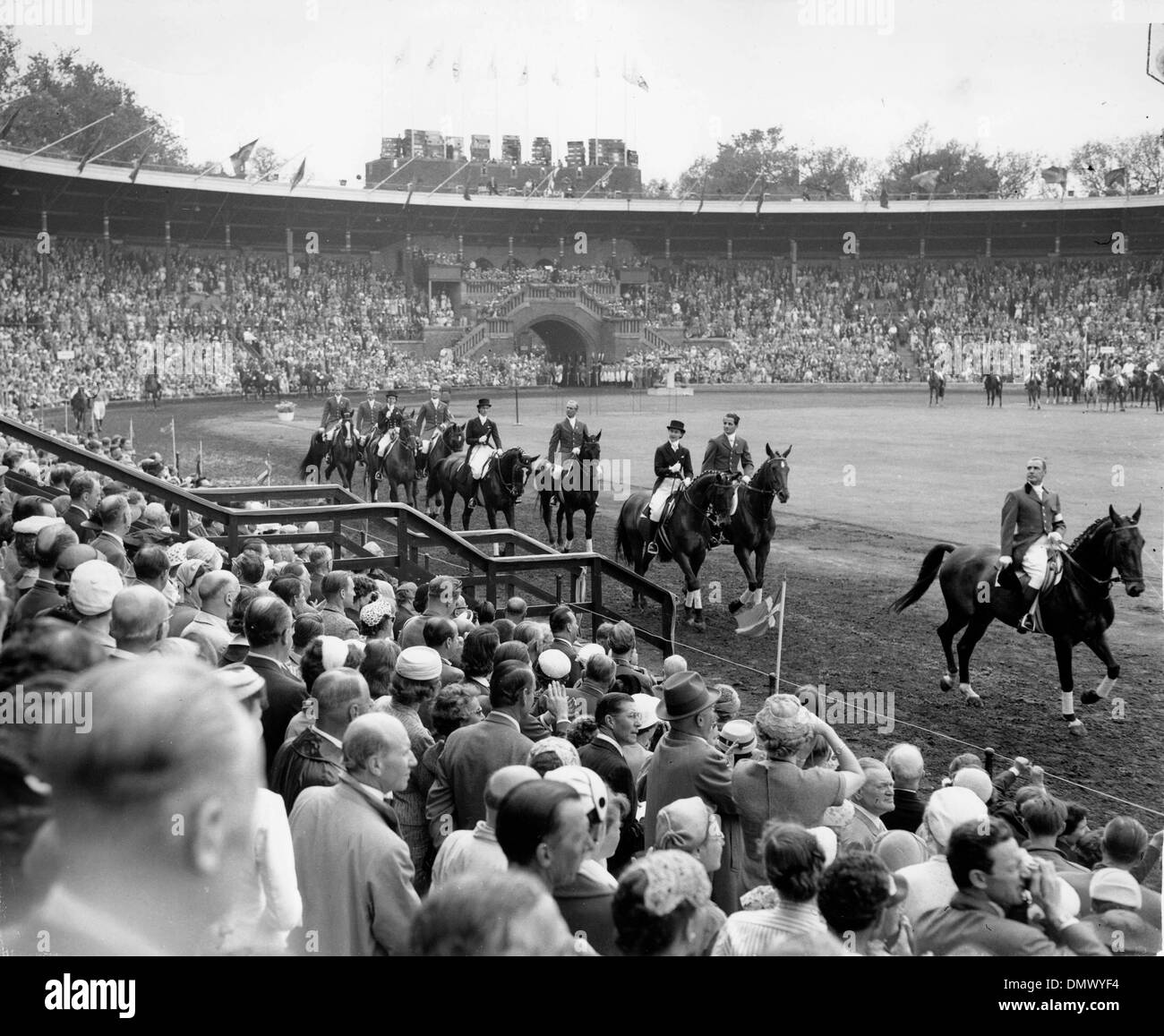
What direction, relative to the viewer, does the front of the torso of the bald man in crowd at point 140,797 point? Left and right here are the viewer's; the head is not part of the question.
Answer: facing away from the viewer and to the right of the viewer

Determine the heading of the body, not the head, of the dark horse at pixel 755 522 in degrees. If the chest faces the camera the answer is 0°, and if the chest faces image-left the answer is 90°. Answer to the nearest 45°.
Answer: approximately 315°

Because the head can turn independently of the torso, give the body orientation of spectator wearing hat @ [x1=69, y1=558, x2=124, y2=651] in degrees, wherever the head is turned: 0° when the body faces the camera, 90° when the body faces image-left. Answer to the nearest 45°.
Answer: approximately 225°

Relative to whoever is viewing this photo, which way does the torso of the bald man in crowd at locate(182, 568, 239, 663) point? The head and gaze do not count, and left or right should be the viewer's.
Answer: facing away from the viewer and to the right of the viewer

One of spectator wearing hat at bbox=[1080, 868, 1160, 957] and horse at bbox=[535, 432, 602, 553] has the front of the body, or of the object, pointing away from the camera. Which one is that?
the spectator wearing hat

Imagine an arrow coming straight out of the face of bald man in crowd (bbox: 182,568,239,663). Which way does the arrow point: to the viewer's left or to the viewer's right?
to the viewer's right

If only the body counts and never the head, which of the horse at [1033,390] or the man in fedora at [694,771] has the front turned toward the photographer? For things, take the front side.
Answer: the horse

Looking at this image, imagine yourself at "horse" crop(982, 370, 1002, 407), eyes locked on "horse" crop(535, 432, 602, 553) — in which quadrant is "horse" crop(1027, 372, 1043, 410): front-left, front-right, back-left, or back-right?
back-left
